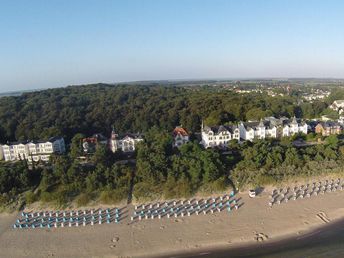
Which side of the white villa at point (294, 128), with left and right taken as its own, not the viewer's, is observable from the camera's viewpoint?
front

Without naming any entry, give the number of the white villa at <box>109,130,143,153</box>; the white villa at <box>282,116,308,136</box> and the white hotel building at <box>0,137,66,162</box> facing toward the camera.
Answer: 3

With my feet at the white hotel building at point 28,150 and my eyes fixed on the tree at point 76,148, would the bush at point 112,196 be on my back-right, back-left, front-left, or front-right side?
front-right

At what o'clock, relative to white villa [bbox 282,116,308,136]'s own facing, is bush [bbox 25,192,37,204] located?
The bush is roughly at 1 o'clock from the white villa.

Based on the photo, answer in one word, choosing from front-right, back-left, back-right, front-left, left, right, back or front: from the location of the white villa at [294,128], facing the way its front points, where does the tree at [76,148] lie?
front-right

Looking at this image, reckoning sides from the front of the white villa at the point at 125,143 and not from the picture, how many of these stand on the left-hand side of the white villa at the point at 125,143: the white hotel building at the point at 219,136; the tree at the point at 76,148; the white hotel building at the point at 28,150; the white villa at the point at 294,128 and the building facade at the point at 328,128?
3

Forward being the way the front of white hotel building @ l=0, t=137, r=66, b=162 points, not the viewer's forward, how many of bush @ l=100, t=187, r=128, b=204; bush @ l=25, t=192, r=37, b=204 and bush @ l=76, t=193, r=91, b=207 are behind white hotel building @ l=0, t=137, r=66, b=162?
0

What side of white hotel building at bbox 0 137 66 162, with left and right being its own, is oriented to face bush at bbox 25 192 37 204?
front

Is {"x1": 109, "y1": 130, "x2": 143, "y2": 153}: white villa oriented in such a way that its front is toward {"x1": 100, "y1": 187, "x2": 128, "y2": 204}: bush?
yes

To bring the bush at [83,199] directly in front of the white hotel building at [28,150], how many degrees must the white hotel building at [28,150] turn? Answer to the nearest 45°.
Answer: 0° — it already faces it

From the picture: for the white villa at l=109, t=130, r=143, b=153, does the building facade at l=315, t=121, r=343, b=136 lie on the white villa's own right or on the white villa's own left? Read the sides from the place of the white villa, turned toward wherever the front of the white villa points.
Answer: on the white villa's own left

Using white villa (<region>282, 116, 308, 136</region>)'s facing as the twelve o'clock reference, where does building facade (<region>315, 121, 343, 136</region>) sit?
The building facade is roughly at 8 o'clock from the white villa.

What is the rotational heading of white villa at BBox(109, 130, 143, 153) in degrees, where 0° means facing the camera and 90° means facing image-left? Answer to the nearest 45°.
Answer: approximately 0°

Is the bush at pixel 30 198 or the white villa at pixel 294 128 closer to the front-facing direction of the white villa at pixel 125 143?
the bush

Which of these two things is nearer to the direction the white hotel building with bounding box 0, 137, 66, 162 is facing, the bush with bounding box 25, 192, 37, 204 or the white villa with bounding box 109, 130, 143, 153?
the bush

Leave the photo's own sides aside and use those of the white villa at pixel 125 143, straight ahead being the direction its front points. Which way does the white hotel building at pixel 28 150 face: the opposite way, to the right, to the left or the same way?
the same way

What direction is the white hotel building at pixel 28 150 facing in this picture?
toward the camera
